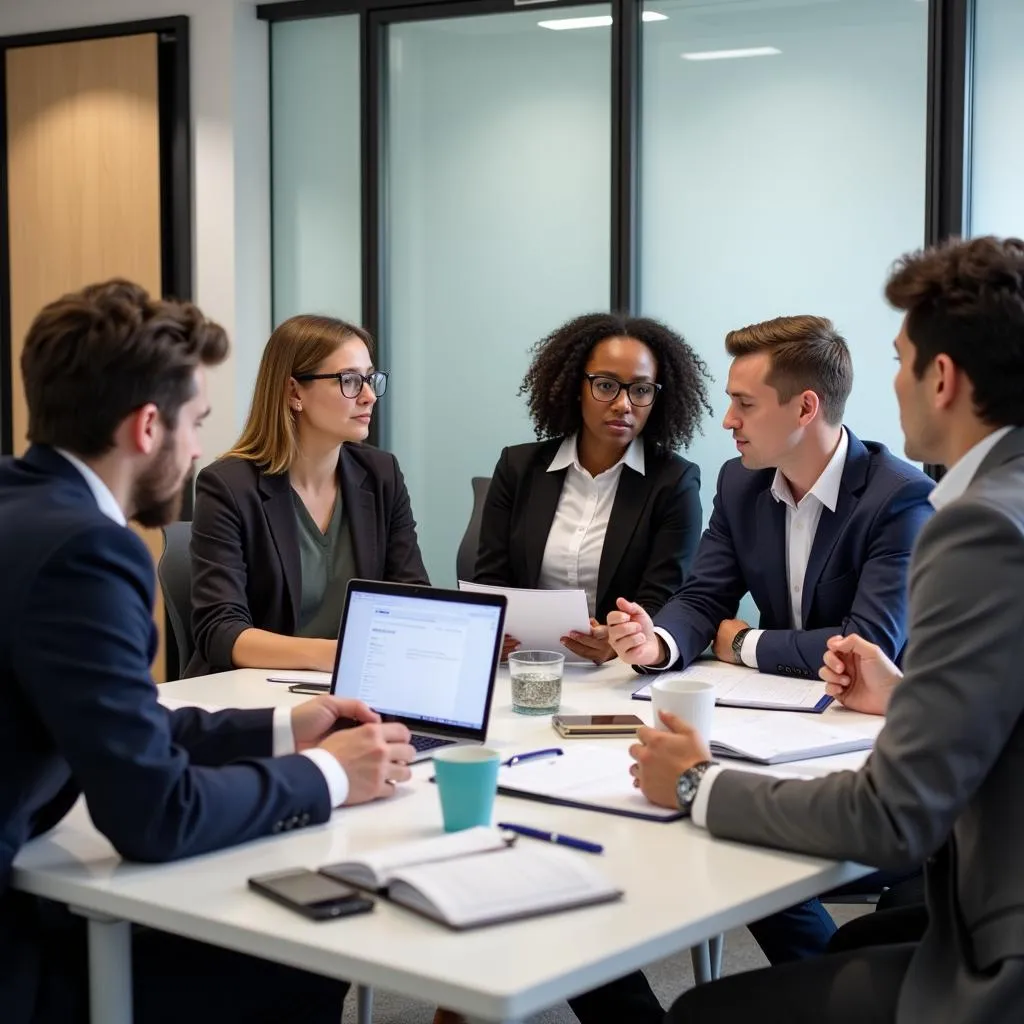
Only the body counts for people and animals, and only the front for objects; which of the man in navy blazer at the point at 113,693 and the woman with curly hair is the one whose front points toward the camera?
the woman with curly hair

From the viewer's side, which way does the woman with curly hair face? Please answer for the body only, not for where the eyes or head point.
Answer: toward the camera

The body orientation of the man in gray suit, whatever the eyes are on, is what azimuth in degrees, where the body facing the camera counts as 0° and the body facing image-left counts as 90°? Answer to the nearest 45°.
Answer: approximately 135°

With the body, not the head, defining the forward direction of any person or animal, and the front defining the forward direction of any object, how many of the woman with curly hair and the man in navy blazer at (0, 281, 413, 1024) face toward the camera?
1

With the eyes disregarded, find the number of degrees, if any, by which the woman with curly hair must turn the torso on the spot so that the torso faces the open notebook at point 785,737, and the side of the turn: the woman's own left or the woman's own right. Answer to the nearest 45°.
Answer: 0° — they already face it

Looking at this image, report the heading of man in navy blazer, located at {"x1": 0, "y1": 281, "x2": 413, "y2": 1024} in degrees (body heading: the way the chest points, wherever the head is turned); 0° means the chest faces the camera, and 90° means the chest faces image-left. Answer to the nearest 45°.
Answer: approximately 225°

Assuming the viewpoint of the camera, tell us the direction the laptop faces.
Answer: facing the viewer and to the left of the viewer

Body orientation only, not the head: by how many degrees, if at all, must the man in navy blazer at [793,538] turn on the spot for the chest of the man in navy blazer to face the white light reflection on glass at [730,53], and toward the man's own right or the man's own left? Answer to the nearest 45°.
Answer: approximately 135° to the man's own right

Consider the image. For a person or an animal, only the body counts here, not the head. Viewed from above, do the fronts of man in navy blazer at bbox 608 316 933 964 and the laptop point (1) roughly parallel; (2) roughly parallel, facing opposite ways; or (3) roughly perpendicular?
roughly parallel

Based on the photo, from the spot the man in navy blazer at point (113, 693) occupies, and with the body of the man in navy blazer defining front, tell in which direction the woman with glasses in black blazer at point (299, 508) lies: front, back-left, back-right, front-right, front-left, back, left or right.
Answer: front-left

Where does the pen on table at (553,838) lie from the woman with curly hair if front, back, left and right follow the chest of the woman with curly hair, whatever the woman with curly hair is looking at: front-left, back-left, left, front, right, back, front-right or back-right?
front

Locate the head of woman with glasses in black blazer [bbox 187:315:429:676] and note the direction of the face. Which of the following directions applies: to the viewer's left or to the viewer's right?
to the viewer's right

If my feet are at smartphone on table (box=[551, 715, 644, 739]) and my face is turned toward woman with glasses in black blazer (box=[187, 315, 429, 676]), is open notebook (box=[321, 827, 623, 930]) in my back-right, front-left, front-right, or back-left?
back-left

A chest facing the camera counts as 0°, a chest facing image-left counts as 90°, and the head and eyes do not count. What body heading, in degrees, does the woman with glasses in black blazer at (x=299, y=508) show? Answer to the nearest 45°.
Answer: approximately 315°

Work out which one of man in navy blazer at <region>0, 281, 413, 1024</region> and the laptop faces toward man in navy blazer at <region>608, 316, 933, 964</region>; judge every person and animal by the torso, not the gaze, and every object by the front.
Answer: man in navy blazer at <region>0, 281, 413, 1024</region>

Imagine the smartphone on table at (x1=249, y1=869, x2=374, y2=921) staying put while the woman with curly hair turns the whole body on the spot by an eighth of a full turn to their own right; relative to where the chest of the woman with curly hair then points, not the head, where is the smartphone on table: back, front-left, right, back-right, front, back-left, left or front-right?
front-left

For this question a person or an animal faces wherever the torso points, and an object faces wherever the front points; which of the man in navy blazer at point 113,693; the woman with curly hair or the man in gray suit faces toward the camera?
the woman with curly hair

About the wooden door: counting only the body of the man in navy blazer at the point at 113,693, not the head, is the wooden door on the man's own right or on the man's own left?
on the man's own left
